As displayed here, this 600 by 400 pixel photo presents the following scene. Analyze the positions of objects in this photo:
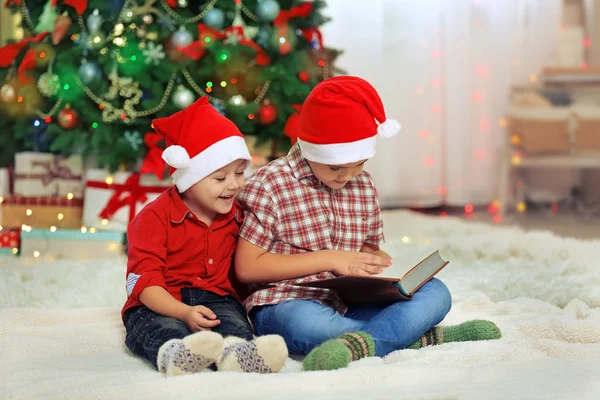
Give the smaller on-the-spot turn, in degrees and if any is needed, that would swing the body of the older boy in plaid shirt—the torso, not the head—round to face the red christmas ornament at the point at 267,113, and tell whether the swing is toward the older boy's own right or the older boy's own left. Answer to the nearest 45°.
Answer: approximately 135° to the older boy's own left

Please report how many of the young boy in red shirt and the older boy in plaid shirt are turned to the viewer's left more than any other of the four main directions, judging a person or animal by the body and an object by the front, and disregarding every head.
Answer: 0

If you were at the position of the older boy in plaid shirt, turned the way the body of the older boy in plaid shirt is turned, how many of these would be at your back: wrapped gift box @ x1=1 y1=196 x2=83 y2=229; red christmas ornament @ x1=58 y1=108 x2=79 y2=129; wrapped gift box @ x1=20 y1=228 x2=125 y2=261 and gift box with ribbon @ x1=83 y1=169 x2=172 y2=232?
4

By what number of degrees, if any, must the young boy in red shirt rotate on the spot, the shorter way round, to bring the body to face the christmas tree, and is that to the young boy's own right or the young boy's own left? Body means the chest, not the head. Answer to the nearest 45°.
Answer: approximately 135° to the young boy's own left

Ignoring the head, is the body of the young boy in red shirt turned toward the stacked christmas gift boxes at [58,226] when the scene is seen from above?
no

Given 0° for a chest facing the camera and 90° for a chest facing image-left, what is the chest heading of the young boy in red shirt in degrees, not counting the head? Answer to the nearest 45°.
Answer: approximately 315°

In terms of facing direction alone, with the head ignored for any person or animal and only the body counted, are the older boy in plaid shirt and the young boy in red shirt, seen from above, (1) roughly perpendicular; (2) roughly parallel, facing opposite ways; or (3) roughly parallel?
roughly parallel

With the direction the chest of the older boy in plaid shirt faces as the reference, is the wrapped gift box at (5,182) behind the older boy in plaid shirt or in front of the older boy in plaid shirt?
behind

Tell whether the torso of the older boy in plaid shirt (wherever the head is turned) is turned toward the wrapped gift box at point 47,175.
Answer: no

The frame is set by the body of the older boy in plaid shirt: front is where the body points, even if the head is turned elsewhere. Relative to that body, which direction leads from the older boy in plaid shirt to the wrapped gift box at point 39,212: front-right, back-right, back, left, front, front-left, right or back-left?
back

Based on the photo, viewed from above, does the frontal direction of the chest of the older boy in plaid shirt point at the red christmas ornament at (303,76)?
no

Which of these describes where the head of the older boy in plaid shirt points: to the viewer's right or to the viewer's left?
to the viewer's right

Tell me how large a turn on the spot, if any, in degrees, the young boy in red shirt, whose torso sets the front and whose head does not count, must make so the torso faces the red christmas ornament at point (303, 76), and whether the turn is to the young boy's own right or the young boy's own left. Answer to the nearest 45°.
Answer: approximately 135° to the young boy's own left
